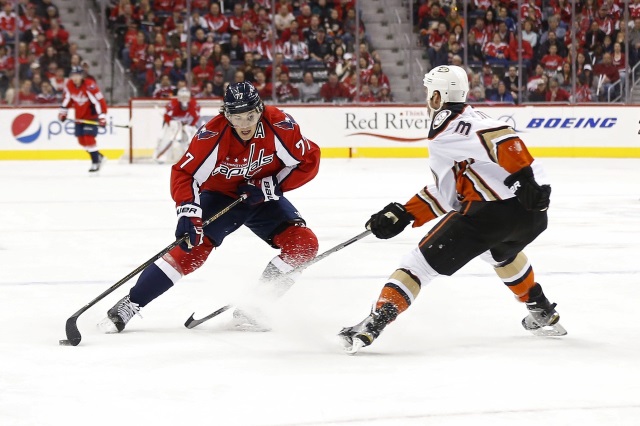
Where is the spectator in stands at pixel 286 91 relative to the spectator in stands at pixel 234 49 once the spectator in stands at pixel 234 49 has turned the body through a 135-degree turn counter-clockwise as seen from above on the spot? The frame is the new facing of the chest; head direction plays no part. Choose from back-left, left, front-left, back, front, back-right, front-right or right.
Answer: right

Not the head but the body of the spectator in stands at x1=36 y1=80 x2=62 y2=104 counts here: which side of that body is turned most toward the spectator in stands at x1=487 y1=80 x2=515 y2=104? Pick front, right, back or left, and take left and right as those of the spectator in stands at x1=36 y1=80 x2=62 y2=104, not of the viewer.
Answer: left

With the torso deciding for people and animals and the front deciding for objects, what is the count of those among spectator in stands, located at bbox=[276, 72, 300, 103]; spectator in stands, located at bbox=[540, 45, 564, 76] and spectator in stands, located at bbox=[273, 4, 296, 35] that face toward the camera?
3

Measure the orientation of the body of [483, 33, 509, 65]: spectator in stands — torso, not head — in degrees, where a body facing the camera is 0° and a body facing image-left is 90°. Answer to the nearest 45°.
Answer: approximately 0°

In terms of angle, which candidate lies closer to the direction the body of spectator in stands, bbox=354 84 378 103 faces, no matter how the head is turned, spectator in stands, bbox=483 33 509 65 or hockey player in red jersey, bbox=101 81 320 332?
the hockey player in red jersey

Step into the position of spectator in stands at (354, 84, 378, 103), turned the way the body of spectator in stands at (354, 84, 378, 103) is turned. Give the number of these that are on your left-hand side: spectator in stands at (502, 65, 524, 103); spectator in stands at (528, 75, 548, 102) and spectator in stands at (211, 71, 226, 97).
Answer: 2

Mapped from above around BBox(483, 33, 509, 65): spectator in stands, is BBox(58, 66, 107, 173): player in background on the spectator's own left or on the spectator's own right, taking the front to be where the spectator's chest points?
on the spectator's own right

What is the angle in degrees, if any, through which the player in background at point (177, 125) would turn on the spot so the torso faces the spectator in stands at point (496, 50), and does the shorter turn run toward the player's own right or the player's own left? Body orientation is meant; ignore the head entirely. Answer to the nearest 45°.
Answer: approximately 90° to the player's own left

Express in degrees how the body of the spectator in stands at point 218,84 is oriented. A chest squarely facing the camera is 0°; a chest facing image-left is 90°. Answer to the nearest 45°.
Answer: approximately 0°

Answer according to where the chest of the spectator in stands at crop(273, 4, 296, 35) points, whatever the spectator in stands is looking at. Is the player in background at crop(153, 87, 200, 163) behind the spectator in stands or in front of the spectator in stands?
in front
